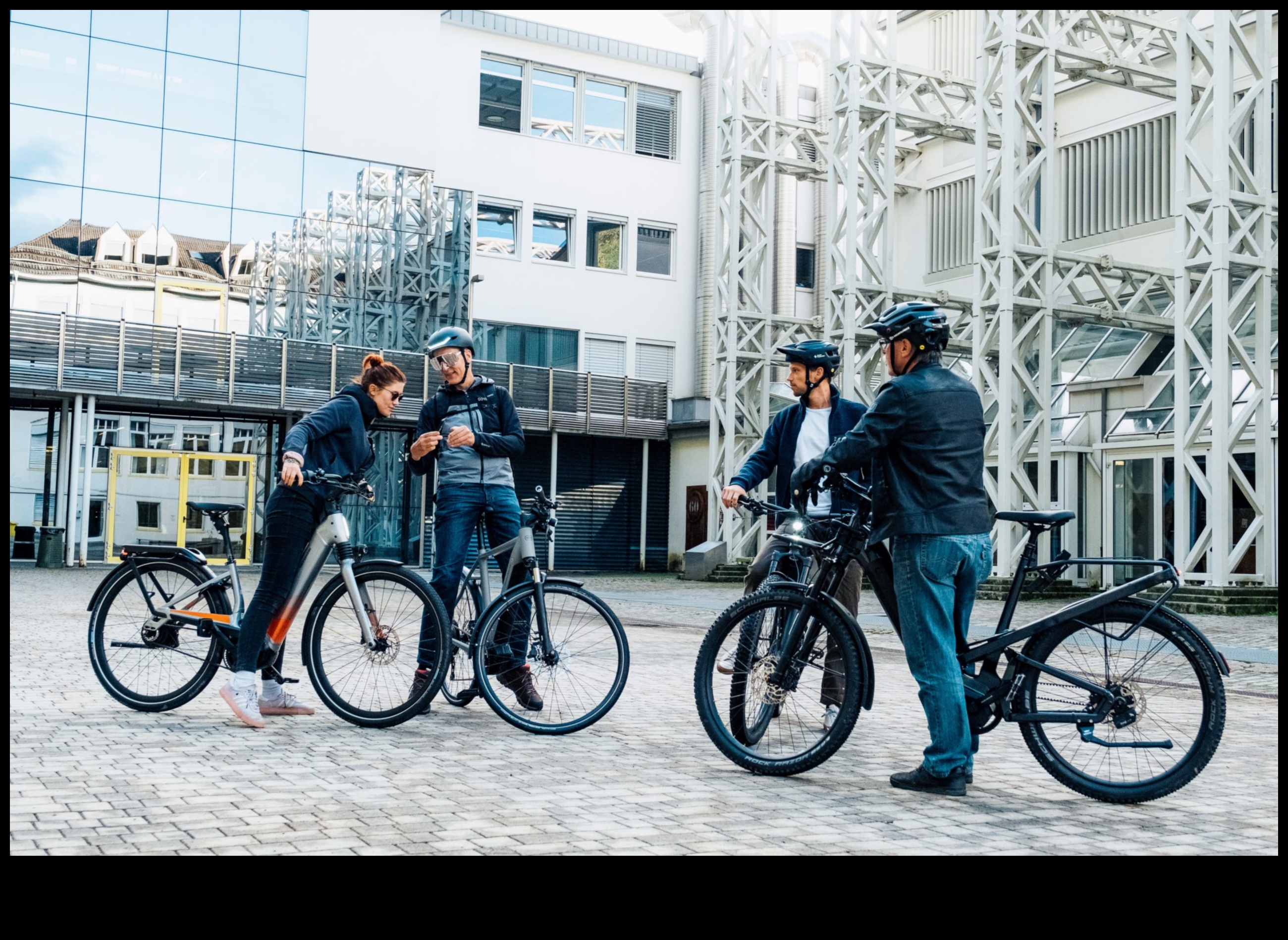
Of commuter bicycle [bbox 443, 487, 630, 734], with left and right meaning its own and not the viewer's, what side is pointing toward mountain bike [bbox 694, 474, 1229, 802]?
front

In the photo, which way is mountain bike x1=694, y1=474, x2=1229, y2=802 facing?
to the viewer's left

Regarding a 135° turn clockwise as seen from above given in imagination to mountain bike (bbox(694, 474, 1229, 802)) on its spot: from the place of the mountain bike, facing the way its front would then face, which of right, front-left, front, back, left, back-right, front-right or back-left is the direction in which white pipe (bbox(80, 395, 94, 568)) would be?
left

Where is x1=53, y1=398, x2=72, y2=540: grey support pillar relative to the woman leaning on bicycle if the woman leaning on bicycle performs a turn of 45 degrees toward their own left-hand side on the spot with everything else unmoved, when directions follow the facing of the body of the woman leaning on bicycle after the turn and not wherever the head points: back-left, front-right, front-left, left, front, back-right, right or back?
front-left

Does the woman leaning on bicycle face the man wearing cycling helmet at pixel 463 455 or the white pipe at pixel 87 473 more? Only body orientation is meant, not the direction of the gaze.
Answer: the man wearing cycling helmet

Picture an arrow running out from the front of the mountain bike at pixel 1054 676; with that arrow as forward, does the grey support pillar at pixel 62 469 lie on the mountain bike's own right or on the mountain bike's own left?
on the mountain bike's own right

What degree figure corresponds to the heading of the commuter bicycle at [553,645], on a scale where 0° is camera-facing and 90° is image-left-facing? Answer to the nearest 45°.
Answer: approximately 315°

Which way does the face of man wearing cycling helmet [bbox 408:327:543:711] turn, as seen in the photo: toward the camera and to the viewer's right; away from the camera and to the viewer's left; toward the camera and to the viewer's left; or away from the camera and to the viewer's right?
toward the camera and to the viewer's left

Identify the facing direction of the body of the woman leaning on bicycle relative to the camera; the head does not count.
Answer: to the viewer's right

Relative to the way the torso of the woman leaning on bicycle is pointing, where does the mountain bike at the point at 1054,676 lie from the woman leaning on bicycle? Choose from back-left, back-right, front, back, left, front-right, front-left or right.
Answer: front-right

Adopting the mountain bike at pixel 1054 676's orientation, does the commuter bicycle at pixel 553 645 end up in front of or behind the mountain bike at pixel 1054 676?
in front

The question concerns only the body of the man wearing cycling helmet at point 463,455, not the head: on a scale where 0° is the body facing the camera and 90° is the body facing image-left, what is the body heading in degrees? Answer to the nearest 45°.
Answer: approximately 0°

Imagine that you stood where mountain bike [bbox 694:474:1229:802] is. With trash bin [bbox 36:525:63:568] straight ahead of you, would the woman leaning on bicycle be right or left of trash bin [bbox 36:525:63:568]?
left

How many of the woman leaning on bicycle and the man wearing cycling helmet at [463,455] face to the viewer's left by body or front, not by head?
0
